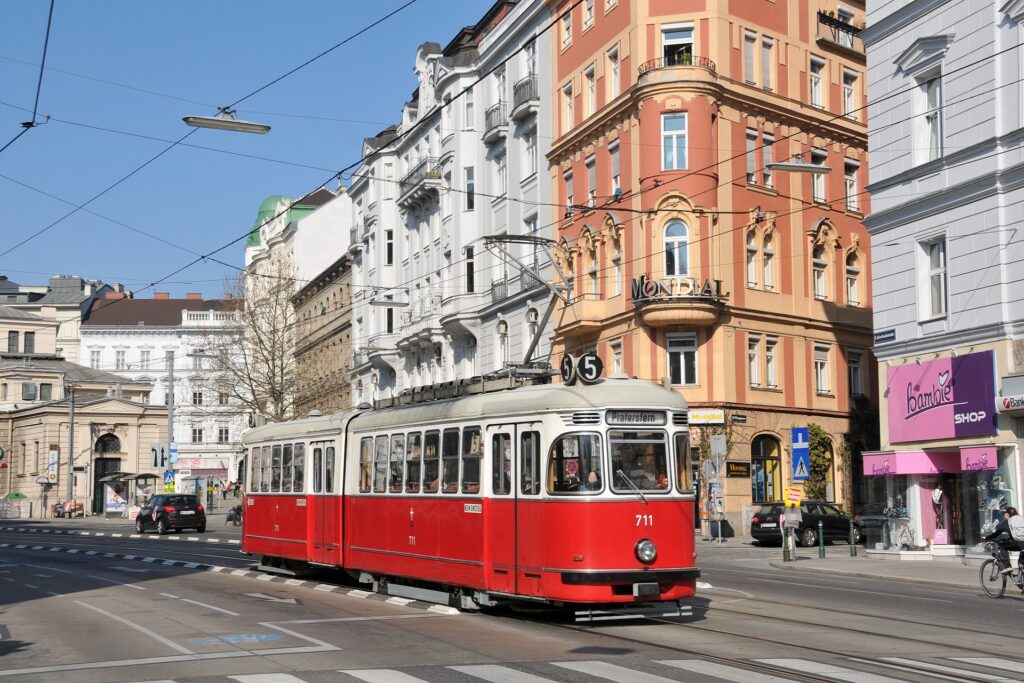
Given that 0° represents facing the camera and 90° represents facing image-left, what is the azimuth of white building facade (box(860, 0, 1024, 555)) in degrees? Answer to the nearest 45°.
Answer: approximately 45°

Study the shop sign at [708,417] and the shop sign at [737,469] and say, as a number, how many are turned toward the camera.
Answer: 2

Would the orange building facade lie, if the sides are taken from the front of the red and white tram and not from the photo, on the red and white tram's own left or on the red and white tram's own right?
on the red and white tram's own left

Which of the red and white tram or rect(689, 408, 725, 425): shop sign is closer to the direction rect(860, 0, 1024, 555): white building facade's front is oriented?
the red and white tram
